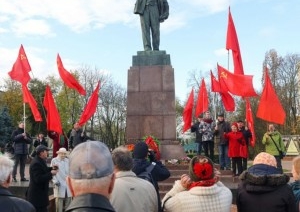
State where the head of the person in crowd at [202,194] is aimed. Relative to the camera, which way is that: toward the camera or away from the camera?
away from the camera

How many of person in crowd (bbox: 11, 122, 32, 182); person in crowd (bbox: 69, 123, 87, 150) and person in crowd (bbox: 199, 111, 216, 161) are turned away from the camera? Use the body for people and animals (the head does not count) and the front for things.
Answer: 0

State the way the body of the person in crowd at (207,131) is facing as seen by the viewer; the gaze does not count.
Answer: toward the camera

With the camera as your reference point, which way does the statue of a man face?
facing the viewer

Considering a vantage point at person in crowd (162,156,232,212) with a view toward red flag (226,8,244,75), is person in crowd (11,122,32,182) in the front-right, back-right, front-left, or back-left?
front-left

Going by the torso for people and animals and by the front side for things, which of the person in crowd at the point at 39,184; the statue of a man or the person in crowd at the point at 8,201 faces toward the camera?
the statue of a man

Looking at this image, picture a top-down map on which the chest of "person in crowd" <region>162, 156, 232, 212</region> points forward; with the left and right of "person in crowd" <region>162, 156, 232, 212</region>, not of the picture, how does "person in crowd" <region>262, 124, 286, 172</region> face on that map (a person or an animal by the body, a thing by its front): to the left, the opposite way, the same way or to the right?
the opposite way

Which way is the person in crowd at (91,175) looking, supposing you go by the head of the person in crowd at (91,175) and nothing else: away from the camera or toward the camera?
away from the camera

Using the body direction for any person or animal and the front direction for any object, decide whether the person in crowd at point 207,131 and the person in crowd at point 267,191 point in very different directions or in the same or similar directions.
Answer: very different directions

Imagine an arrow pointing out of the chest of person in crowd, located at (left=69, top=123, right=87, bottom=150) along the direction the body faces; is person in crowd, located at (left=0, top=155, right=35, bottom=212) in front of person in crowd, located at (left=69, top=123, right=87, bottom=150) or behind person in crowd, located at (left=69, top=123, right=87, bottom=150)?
in front

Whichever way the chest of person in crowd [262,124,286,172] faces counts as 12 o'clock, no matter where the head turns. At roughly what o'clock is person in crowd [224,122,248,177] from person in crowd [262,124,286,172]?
person in crowd [224,122,248,177] is roughly at 2 o'clock from person in crowd [262,124,286,172].

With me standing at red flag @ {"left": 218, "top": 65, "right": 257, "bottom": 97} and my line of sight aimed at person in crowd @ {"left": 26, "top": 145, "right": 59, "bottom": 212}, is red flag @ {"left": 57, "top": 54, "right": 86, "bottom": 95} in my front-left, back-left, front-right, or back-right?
front-right

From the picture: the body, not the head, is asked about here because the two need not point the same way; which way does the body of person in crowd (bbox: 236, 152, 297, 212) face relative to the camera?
away from the camera

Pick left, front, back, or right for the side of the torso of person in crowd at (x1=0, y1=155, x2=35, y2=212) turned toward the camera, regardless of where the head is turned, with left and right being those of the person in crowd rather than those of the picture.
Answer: back

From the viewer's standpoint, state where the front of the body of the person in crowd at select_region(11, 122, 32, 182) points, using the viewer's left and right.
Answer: facing the viewer and to the right of the viewer
